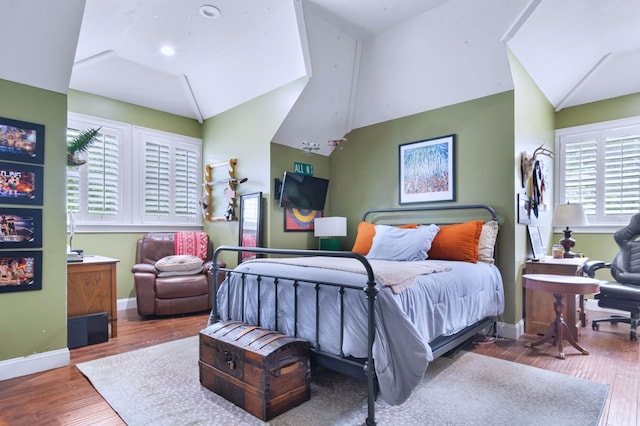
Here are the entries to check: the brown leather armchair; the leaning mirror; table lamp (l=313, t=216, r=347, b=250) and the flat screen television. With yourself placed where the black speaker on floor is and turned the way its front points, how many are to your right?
0

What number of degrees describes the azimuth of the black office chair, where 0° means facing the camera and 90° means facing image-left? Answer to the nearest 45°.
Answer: approximately 45°

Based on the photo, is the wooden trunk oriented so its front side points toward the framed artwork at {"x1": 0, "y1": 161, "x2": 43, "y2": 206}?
no

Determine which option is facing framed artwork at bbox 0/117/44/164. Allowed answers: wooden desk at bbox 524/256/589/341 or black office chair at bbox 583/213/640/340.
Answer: the black office chair

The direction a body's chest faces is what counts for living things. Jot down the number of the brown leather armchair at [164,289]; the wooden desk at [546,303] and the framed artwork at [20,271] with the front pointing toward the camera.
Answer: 2

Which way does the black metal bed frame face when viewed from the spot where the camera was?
facing the viewer and to the left of the viewer

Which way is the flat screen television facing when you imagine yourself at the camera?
facing the viewer and to the right of the viewer

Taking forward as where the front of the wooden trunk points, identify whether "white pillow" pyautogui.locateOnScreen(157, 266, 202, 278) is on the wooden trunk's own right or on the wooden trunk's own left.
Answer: on the wooden trunk's own right

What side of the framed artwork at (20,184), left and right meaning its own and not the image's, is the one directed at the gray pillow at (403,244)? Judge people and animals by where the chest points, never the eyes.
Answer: front

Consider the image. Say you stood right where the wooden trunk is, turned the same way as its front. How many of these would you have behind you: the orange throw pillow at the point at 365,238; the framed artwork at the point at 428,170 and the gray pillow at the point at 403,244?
3

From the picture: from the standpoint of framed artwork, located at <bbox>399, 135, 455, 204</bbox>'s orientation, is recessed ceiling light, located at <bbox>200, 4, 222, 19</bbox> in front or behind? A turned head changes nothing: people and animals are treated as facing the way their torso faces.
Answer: in front

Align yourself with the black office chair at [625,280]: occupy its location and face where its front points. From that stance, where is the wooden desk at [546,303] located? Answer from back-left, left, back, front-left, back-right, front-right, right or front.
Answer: front

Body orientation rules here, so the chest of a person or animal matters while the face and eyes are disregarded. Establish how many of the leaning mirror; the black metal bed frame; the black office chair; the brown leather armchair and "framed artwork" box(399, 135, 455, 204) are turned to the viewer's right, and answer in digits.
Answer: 0

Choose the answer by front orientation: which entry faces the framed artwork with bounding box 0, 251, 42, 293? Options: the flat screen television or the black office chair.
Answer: the black office chair

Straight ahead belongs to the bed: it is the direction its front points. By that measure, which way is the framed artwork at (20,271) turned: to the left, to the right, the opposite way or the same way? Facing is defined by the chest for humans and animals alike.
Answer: to the left

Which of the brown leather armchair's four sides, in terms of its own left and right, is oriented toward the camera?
front
